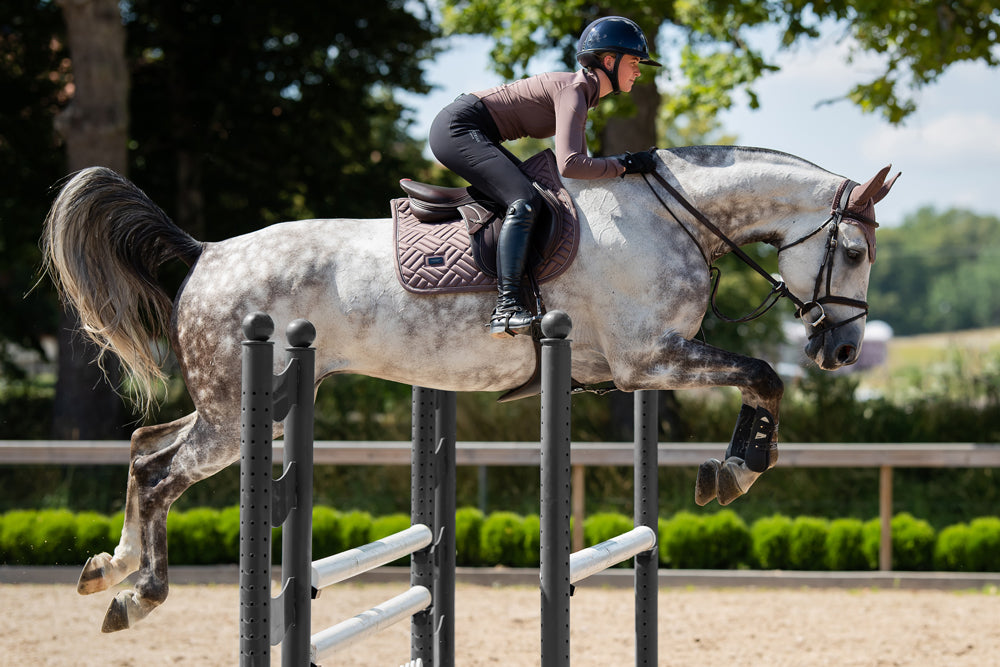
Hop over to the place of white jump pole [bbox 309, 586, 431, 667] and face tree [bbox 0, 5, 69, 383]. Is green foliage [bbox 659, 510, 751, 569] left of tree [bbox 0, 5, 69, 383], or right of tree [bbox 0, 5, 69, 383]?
right

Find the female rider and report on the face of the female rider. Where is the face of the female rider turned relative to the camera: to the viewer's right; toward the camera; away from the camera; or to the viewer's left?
to the viewer's right

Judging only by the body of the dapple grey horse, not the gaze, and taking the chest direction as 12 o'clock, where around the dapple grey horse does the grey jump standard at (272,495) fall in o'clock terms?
The grey jump standard is roughly at 4 o'clock from the dapple grey horse.

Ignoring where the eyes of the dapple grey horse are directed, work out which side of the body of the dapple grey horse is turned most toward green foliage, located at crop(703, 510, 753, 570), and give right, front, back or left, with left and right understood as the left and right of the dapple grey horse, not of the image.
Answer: left

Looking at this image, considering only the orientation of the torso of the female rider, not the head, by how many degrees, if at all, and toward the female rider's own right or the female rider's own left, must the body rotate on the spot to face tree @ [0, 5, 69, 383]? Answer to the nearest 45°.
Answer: approximately 135° to the female rider's own left

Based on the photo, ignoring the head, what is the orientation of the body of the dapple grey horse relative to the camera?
to the viewer's right

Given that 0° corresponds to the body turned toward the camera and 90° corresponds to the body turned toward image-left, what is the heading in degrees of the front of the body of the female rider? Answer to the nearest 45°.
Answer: approximately 270°

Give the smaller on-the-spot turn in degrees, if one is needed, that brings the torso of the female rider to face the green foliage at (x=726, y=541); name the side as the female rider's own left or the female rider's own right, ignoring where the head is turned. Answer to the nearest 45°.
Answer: approximately 90° to the female rider's own left

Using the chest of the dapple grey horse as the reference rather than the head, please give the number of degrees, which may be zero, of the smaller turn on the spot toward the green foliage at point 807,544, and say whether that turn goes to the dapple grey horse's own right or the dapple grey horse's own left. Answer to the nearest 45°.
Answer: approximately 45° to the dapple grey horse's own left
